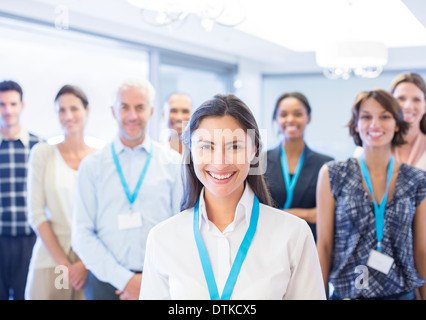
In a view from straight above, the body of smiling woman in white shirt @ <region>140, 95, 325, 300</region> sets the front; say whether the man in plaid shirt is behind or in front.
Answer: behind

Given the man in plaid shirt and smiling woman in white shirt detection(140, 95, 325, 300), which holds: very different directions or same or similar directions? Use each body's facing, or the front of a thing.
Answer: same or similar directions

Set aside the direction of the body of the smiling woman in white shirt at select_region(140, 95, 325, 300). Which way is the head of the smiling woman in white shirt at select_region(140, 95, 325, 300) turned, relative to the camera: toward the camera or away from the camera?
toward the camera

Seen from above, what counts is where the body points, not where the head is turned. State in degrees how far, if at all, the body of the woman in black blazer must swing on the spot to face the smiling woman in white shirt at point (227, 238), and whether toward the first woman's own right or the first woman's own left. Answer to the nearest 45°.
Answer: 0° — they already face them

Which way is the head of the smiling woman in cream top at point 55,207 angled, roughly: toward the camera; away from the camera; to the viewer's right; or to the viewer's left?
toward the camera

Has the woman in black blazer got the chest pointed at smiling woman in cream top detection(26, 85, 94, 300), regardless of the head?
no

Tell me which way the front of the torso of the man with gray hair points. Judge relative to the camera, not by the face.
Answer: toward the camera

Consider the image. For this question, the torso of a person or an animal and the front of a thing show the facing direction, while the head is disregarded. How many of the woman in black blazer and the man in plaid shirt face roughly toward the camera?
2

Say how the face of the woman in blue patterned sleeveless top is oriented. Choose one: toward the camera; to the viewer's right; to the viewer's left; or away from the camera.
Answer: toward the camera

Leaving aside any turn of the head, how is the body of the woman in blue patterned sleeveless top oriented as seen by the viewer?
toward the camera

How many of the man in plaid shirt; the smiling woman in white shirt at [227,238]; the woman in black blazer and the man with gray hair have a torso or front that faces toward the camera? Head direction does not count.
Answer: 4

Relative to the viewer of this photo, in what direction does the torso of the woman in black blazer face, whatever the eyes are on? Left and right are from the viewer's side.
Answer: facing the viewer

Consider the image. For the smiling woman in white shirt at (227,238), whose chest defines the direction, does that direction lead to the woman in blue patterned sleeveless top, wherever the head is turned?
no

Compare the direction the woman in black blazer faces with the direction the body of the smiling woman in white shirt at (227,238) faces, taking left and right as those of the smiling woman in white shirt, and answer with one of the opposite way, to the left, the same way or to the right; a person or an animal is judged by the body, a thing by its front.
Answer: the same way

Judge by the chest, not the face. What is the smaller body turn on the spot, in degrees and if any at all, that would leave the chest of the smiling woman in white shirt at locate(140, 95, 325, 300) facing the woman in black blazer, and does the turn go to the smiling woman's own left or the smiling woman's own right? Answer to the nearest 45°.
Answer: approximately 180°

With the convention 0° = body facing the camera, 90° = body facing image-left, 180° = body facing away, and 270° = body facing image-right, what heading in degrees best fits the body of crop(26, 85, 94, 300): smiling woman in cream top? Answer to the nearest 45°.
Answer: approximately 315°
